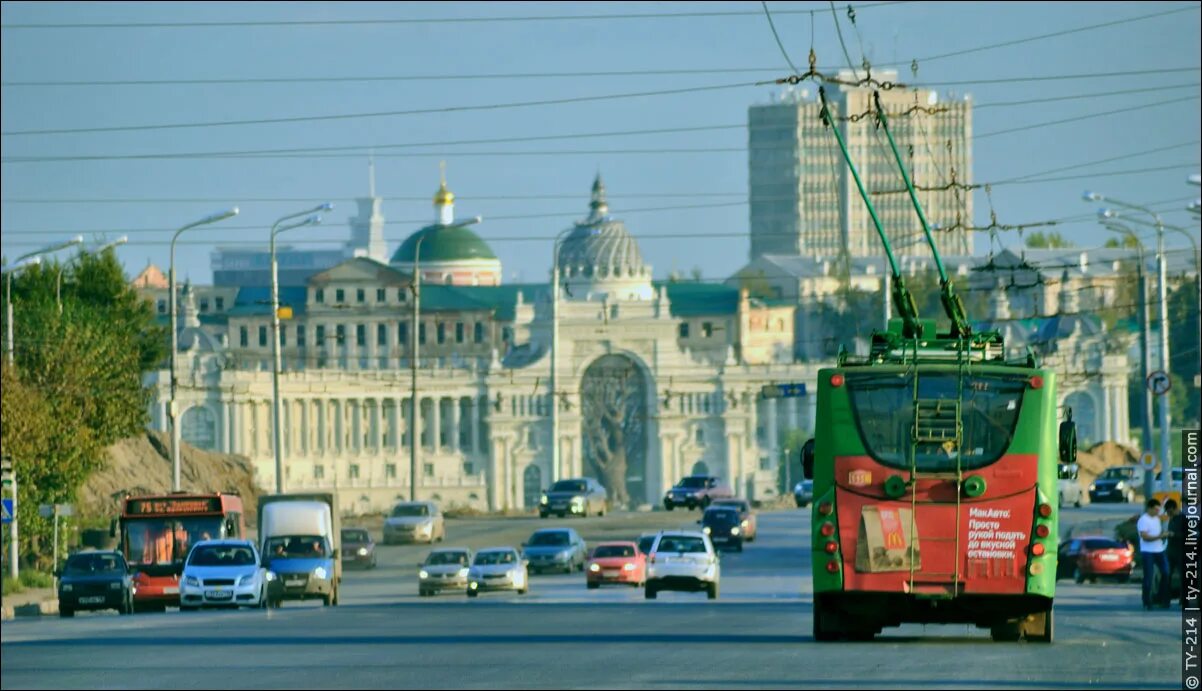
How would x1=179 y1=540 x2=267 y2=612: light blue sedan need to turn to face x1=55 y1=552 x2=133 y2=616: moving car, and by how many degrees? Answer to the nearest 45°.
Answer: approximately 135° to its right

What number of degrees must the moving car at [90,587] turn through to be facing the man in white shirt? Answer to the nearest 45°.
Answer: approximately 45° to its left

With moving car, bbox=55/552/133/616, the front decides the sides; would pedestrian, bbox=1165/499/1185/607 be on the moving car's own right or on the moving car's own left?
on the moving car's own left

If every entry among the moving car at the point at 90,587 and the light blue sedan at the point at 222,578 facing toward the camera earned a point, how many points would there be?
2

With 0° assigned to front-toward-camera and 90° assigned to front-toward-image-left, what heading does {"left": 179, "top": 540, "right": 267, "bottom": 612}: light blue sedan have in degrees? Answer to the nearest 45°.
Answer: approximately 0°

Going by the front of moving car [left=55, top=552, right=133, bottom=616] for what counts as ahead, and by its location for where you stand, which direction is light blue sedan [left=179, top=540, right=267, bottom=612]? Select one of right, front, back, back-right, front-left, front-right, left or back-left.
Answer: front-left

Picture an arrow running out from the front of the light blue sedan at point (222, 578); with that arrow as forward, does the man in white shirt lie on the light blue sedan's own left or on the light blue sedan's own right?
on the light blue sedan's own left

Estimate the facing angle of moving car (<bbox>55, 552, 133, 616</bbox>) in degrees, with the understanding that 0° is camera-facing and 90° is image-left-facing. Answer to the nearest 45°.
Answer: approximately 0°
